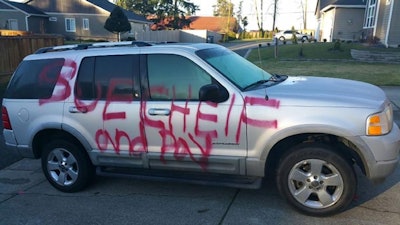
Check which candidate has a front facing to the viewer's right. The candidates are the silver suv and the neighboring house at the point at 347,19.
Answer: the silver suv

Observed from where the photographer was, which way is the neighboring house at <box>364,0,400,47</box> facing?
facing the viewer and to the left of the viewer

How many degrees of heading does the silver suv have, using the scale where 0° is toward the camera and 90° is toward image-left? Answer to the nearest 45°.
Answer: approximately 270°

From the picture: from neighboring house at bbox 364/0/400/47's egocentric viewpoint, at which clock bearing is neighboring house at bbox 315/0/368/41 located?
neighboring house at bbox 315/0/368/41 is roughly at 4 o'clock from neighboring house at bbox 364/0/400/47.

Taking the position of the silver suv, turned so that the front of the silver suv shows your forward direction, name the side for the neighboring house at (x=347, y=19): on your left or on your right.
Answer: on your left

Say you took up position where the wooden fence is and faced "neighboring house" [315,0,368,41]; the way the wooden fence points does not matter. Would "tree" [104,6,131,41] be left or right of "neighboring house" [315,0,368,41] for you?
left

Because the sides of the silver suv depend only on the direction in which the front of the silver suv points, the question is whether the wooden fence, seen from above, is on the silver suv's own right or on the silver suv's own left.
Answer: on the silver suv's own left

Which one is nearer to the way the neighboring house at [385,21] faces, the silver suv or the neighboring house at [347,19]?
the silver suv

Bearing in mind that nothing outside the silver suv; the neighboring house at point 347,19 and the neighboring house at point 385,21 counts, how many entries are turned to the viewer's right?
1
